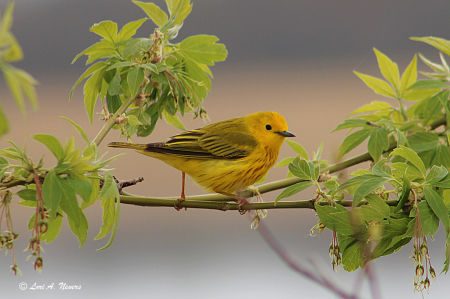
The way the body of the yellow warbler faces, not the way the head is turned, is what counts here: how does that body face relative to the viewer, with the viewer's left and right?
facing to the right of the viewer
